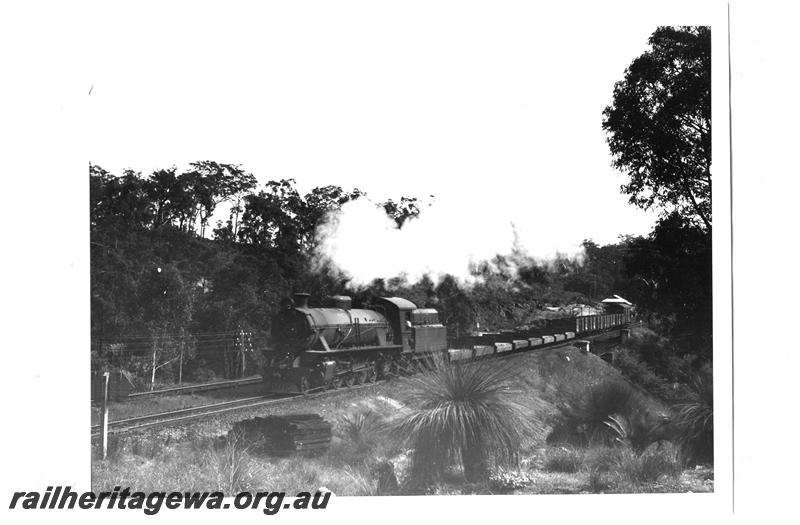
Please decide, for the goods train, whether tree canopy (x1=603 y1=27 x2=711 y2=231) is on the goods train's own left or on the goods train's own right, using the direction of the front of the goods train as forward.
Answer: on the goods train's own left

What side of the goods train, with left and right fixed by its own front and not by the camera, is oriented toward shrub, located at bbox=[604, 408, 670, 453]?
left

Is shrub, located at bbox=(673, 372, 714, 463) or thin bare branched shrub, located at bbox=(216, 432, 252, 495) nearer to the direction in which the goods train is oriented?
the thin bare branched shrub

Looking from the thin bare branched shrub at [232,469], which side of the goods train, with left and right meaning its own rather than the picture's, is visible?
front

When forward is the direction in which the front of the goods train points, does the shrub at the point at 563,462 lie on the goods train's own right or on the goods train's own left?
on the goods train's own left

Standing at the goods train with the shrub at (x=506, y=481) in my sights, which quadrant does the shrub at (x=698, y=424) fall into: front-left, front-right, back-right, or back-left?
front-left

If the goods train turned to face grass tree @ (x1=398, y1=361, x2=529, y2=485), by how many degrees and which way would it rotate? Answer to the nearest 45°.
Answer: approximately 90° to its left

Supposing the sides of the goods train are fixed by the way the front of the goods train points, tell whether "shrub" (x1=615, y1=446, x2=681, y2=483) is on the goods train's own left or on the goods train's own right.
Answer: on the goods train's own left

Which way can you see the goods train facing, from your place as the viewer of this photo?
facing the viewer and to the left of the viewer

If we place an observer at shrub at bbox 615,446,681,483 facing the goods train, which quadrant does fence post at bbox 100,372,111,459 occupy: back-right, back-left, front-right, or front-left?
front-left

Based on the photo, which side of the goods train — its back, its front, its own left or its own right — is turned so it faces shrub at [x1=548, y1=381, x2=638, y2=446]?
left

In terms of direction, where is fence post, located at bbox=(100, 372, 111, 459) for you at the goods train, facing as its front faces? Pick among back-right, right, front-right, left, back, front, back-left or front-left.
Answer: front
